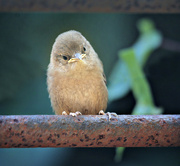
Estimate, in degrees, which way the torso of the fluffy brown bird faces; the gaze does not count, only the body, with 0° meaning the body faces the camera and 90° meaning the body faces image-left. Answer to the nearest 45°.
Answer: approximately 0°
